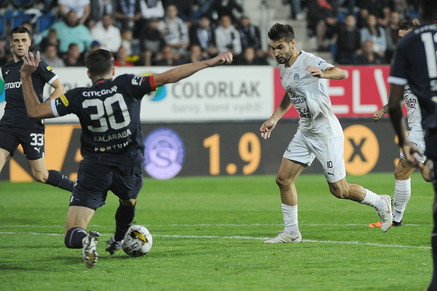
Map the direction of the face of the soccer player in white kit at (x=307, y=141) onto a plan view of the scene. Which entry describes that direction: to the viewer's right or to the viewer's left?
to the viewer's left

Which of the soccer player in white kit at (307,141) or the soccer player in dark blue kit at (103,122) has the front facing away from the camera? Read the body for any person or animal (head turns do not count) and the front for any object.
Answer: the soccer player in dark blue kit

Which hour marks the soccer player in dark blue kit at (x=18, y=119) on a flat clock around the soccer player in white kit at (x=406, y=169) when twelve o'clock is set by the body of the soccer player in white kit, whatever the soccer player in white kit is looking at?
The soccer player in dark blue kit is roughly at 1 o'clock from the soccer player in white kit.

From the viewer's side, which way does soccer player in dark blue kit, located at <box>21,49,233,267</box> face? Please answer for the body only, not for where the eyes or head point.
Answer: away from the camera

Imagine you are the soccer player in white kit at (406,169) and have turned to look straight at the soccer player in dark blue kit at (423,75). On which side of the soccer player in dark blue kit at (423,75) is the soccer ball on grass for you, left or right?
right

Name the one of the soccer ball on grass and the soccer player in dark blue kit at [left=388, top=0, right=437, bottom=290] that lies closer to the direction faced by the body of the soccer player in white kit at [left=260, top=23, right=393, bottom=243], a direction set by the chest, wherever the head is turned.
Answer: the soccer ball on grass

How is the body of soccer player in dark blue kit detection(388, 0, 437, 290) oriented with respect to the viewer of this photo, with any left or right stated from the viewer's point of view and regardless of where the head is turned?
facing away from the viewer

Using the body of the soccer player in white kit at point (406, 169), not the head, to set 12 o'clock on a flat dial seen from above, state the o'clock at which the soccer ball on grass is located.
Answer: The soccer ball on grass is roughly at 12 o'clock from the soccer player in white kit.
